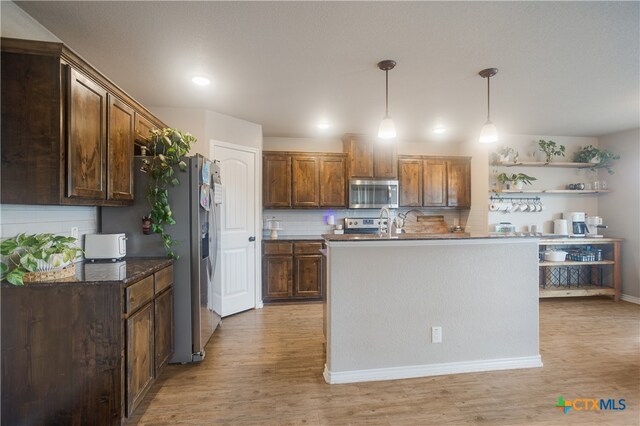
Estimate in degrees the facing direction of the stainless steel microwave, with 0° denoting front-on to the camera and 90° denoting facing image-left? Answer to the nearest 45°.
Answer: approximately 0°

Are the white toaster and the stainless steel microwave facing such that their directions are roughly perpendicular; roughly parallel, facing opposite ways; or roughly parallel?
roughly perpendicular

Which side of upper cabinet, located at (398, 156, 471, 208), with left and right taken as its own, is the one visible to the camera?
front

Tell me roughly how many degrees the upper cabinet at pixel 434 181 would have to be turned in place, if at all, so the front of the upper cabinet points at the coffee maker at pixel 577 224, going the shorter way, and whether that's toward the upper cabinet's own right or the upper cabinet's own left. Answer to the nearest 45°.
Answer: approximately 90° to the upper cabinet's own left

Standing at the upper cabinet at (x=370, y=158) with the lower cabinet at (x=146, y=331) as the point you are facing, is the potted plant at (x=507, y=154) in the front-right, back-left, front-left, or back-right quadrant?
back-left

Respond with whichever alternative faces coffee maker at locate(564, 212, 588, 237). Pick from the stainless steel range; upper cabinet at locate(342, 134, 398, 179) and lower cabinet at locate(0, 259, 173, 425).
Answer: the lower cabinet

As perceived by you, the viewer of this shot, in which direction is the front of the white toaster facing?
facing the viewer and to the right of the viewer

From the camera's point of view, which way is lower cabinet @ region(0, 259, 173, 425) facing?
to the viewer's right

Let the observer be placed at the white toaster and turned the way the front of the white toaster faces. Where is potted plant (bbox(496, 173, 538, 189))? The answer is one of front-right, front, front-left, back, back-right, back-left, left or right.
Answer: front-left

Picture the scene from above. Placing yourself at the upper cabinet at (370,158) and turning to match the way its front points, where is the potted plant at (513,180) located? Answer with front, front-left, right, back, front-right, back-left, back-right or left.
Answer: left

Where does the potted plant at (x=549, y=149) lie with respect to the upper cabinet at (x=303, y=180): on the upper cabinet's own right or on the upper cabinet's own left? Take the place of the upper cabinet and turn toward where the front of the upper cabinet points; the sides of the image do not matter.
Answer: on the upper cabinet's own left

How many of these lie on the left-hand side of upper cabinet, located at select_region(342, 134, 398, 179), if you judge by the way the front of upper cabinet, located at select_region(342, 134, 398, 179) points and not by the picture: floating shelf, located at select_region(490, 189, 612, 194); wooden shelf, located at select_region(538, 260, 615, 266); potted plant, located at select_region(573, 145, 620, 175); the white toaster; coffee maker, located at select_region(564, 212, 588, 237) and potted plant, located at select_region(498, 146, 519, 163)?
5

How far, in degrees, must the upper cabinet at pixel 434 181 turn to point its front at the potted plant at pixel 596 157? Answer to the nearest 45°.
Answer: approximately 90° to its left

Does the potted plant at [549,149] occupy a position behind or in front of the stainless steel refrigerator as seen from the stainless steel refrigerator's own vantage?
in front

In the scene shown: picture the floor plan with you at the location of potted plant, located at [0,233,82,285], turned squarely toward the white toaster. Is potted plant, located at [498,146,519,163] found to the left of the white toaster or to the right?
right

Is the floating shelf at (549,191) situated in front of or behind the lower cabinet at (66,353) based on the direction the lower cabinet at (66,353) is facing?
in front

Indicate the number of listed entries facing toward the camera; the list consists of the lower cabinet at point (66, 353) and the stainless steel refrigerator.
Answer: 0

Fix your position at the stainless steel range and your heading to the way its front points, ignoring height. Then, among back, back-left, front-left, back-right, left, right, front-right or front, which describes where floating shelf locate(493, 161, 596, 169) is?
left

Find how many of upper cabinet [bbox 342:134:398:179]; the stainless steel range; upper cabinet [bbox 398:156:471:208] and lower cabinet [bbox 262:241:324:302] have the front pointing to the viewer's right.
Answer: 0
